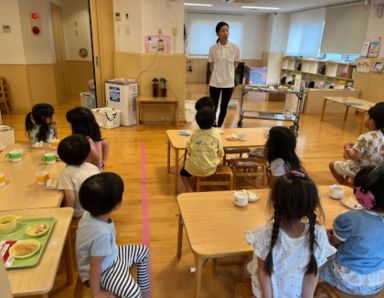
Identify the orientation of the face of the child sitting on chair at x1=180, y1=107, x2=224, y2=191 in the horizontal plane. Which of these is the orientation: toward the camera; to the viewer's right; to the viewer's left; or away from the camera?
away from the camera

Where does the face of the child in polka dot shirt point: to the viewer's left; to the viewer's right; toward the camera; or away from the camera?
away from the camera

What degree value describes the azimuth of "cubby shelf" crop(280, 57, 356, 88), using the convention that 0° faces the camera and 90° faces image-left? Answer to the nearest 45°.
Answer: approximately 0°

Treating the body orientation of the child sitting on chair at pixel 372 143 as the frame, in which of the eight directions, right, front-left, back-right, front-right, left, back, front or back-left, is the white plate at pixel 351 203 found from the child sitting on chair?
left

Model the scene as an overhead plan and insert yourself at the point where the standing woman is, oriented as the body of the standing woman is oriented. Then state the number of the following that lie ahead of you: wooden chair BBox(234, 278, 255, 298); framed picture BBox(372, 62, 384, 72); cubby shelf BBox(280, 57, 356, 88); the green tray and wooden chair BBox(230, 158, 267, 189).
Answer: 3

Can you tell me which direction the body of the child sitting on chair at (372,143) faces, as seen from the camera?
to the viewer's left

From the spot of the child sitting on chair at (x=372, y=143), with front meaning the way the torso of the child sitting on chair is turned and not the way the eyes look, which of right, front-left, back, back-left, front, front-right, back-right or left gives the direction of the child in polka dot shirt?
left

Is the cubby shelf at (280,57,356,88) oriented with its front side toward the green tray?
yes

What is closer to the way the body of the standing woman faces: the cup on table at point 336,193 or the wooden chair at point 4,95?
the cup on table
